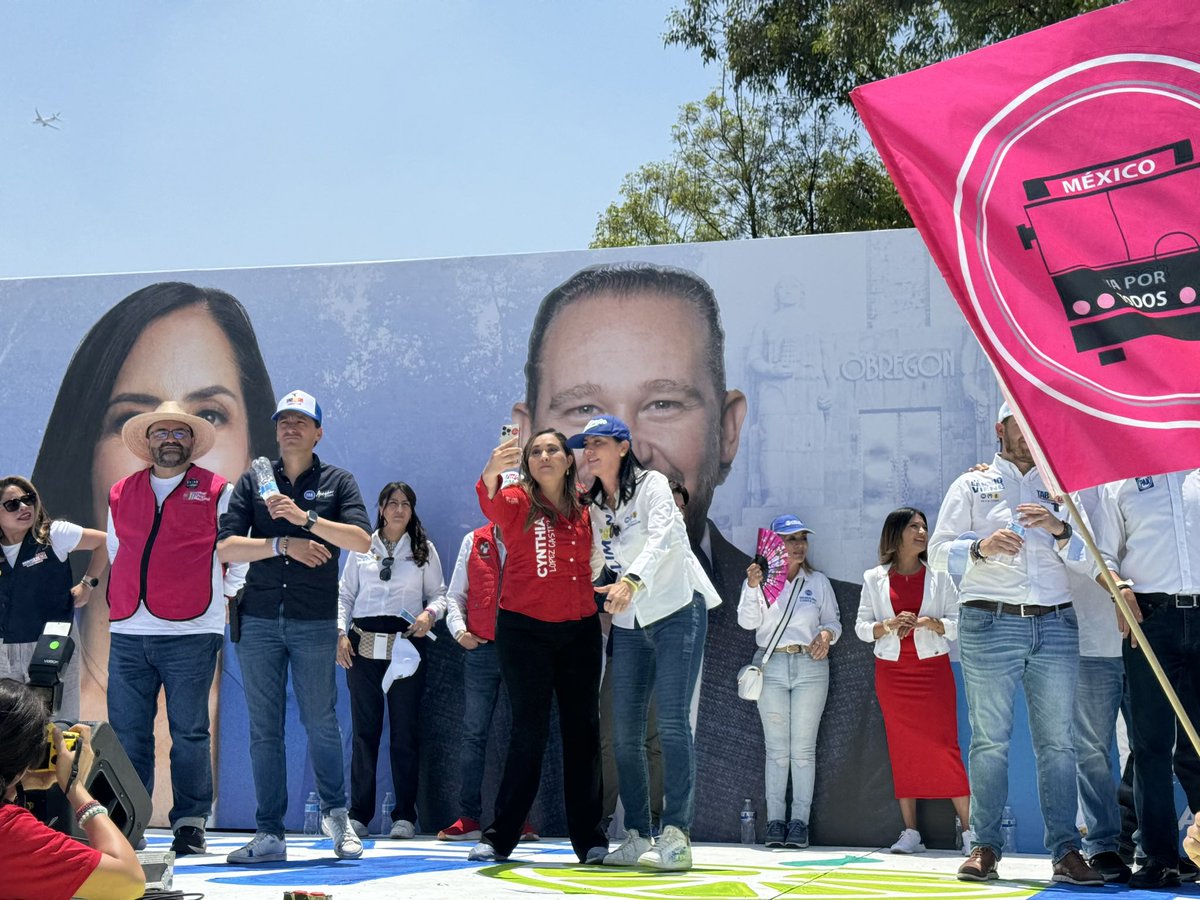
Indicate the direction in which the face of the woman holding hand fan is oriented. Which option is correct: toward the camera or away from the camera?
toward the camera

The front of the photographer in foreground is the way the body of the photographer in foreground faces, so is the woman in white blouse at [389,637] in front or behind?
in front

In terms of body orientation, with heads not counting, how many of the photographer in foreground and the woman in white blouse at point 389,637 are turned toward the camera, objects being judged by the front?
1

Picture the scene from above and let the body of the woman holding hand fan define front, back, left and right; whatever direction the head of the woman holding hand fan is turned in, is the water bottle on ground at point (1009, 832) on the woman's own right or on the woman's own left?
on the woman's own left

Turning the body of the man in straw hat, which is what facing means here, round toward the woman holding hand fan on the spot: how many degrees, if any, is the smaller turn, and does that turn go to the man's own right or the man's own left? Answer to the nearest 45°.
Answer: approximately 90° to the man's own left

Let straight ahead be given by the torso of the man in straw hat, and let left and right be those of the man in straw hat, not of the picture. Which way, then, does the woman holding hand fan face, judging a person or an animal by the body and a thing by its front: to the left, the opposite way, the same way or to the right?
the same way

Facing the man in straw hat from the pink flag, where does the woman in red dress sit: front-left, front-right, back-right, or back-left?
front-right

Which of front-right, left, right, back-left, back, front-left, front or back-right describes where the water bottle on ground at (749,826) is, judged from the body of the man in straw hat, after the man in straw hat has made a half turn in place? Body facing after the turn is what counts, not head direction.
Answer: right

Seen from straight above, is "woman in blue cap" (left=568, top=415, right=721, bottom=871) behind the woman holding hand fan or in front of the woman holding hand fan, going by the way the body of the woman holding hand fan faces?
in front

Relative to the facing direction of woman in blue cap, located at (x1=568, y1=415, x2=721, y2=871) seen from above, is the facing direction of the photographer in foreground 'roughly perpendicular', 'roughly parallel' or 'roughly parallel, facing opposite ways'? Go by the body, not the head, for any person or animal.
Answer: roughly parallel, facing opposite ways

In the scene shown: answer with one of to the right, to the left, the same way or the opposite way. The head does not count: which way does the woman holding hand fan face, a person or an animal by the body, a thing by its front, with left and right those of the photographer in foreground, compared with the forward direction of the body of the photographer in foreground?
the opposite way

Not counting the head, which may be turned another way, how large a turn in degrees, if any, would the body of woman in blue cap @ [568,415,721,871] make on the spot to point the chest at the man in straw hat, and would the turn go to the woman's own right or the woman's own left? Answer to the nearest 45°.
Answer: approximately 45° to the woman's own right

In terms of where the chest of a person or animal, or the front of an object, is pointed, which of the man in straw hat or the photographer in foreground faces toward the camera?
the man in straw hat

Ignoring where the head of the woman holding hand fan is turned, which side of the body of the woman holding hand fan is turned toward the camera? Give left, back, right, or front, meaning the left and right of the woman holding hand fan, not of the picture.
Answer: front

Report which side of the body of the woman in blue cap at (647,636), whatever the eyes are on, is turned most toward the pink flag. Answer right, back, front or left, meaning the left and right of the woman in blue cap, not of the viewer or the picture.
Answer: left

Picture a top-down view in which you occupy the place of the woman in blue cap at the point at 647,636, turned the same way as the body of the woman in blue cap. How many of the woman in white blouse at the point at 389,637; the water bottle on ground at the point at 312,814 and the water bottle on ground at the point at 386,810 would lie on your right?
3

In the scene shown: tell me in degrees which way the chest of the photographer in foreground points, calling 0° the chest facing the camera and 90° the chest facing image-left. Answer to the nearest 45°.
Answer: approximately 225°

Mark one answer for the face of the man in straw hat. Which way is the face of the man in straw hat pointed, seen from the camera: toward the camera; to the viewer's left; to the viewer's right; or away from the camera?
toward the camera

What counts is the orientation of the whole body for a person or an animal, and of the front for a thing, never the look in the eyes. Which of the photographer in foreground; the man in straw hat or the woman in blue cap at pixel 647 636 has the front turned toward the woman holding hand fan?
the photographer in foreground

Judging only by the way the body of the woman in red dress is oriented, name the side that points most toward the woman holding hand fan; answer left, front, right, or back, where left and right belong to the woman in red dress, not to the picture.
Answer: right
